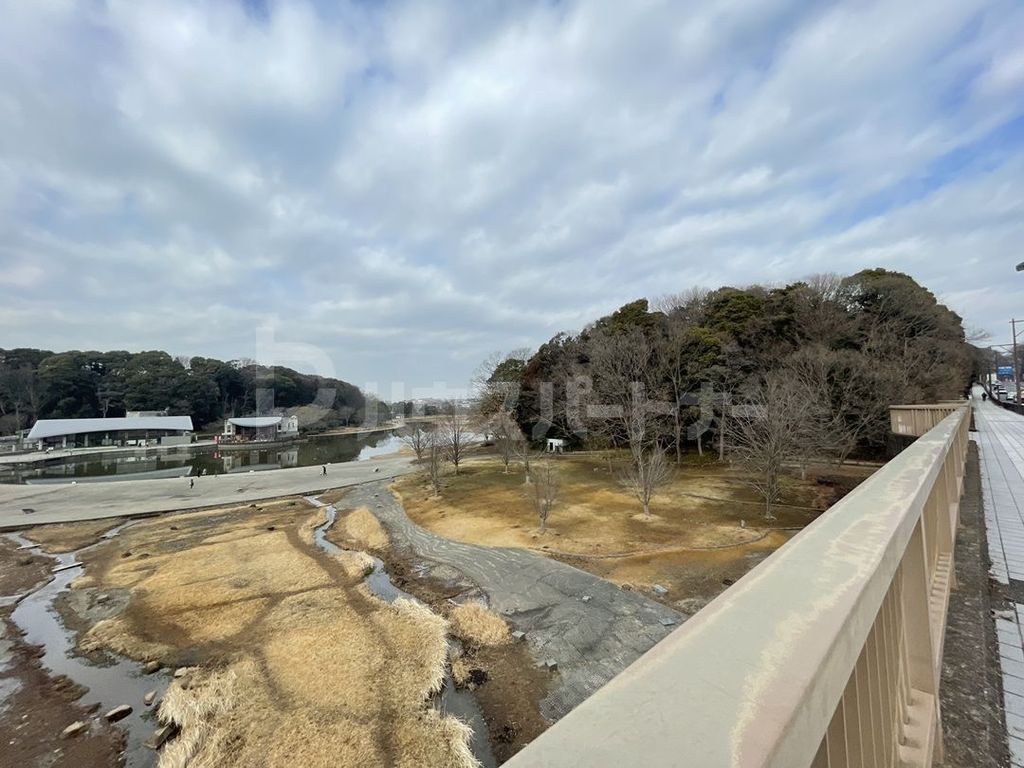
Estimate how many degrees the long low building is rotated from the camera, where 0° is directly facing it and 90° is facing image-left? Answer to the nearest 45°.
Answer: approximately 0°

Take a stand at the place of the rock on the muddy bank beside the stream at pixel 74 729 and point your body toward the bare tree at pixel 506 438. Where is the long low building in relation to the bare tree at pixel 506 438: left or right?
left

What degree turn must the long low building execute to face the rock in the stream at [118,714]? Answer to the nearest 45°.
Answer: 0° — it already faces it

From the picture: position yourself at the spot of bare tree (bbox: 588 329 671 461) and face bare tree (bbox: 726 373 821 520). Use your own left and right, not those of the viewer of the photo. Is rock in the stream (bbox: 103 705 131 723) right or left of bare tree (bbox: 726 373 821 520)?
right

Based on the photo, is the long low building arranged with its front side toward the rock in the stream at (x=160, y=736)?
yes

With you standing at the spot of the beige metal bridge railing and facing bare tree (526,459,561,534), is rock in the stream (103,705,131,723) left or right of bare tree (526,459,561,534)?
left

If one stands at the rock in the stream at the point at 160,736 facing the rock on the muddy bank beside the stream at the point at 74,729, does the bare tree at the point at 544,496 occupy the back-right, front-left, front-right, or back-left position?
back-right

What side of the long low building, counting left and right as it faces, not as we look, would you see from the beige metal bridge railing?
front

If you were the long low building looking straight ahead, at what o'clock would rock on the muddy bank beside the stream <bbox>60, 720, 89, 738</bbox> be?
The rock on the muddy bank beside the stream is roughly at 12 o'clock from the long low building.
